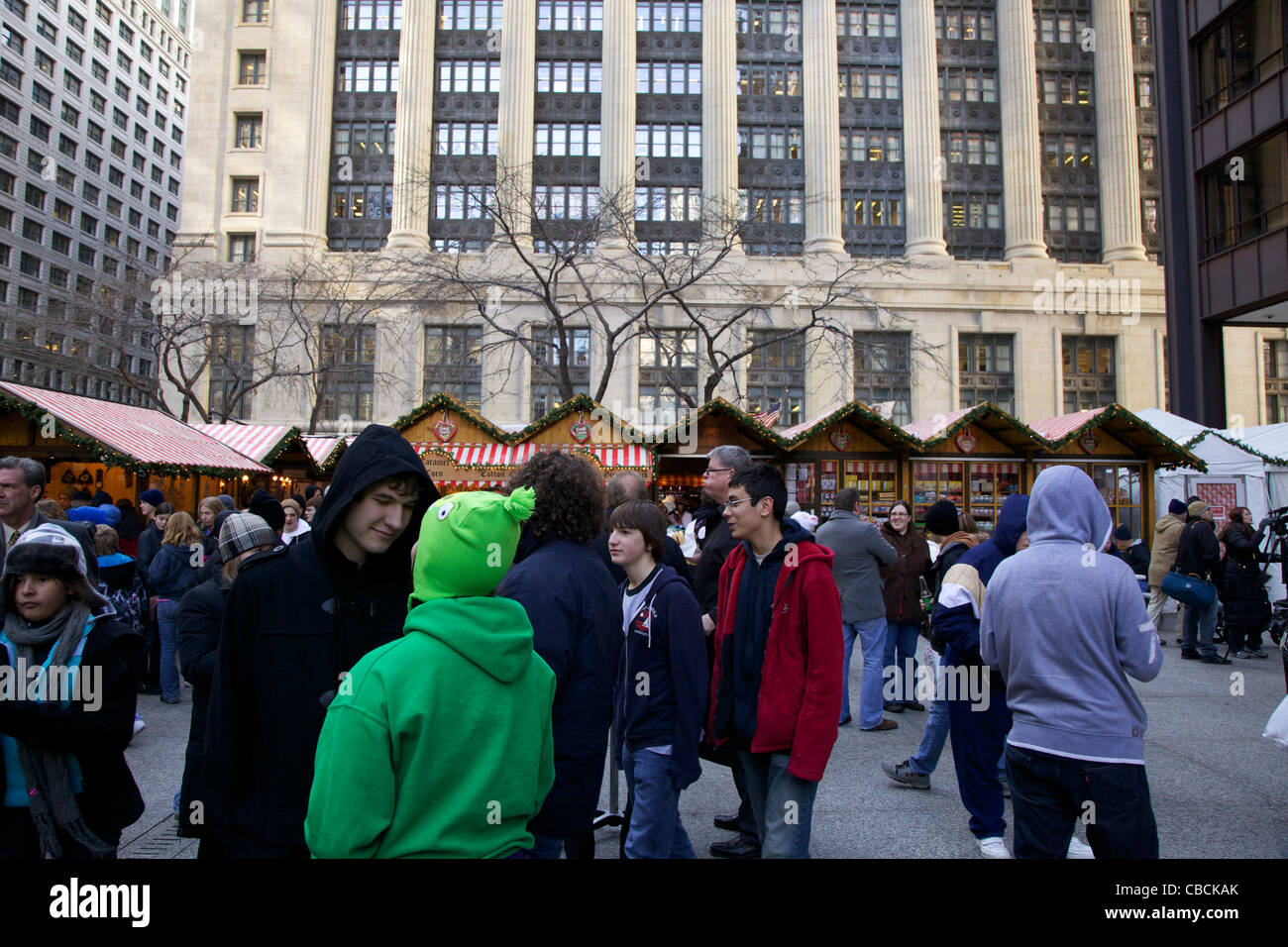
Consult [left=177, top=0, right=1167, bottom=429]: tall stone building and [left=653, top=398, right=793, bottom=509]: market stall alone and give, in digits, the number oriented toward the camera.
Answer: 2

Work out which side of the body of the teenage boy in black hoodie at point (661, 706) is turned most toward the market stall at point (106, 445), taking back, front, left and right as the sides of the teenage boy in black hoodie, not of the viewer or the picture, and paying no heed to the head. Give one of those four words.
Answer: right

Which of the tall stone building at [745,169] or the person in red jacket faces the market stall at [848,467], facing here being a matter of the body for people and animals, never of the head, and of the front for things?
the tall stone building

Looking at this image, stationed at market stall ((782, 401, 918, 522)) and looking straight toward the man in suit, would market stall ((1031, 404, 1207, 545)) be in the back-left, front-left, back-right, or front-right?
back-left

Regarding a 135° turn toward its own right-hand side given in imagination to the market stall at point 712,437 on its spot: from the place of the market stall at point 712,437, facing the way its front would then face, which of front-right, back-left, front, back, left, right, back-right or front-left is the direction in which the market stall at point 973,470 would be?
back-right

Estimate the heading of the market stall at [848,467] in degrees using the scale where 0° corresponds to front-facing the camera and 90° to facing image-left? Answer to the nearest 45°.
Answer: approximately 0°

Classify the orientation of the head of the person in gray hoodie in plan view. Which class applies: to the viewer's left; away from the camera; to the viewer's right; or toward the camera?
away from the camera

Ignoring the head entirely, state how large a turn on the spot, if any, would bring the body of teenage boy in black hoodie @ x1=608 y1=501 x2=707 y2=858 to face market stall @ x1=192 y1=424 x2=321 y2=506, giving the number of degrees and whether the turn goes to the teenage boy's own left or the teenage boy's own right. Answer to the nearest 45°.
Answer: approximately 90° to the teenage boy's own right

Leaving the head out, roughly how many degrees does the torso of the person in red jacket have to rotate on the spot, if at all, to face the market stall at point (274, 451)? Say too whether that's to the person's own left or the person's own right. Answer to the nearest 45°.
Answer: approximately 90° to the person's own right

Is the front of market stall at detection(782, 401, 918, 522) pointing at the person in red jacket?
yes

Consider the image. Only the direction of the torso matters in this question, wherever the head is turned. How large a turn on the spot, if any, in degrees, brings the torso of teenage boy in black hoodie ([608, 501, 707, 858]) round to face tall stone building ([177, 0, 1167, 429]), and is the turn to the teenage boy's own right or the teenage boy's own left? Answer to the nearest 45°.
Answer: approximately 135° to the teenage boy's own right
